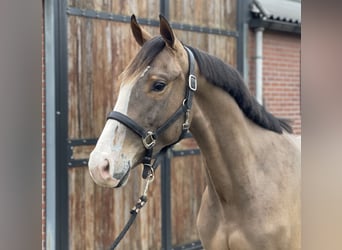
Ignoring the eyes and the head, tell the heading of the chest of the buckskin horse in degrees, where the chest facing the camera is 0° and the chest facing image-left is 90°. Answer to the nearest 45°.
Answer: approximately 45°

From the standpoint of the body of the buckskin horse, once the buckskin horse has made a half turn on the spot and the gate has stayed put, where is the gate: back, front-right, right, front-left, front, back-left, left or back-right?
left

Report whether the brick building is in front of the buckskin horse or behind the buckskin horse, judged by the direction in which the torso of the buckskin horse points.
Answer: behind
